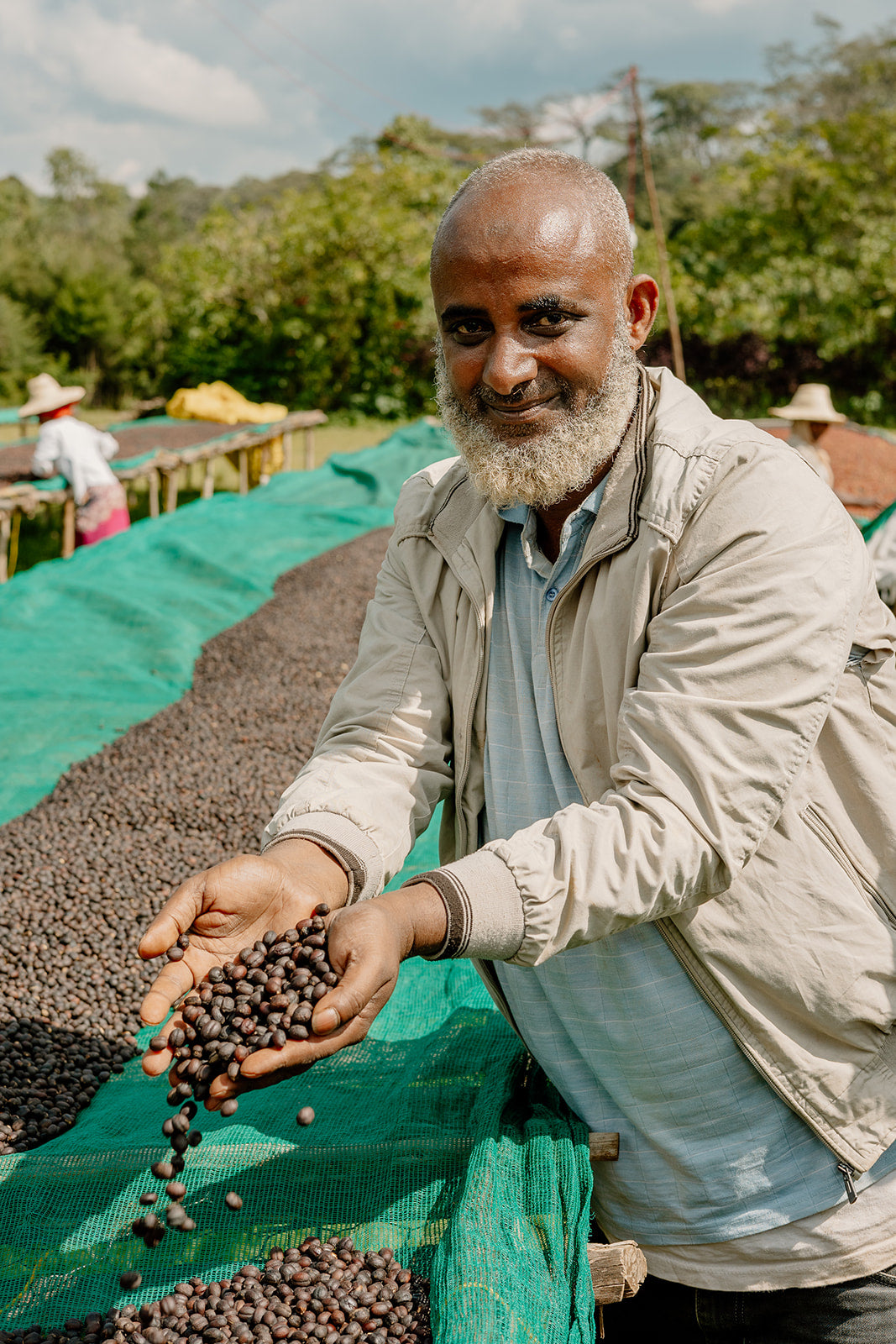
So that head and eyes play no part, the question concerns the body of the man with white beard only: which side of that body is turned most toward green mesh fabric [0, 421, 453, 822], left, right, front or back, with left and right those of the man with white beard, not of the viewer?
right

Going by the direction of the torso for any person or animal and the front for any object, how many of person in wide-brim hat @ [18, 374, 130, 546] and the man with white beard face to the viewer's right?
0

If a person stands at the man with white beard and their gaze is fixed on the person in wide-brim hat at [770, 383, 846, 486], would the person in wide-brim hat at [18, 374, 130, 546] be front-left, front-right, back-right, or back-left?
front-left

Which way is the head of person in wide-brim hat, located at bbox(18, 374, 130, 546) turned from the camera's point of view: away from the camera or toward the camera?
away from the camera

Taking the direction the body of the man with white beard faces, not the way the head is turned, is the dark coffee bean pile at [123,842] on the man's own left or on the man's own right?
on the man's own right

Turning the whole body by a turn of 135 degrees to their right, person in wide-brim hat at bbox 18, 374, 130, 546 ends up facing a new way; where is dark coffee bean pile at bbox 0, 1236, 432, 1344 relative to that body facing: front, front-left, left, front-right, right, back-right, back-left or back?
right

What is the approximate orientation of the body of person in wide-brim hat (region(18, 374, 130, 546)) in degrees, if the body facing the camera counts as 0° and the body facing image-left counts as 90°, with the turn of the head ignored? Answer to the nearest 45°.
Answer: approximately 135°

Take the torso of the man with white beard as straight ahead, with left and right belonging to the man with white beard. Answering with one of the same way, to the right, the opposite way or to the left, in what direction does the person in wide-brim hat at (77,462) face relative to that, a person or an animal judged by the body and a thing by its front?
to the right

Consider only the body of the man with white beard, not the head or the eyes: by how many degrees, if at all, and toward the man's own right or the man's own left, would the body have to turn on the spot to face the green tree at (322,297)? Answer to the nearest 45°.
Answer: approximately 135° to the man's own right

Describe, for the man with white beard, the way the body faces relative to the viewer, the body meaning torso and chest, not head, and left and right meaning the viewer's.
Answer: facing the viewer and to the left of the viewer

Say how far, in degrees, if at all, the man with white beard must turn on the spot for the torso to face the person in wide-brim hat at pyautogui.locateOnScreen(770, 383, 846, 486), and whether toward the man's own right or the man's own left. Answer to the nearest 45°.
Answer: approximately 135° to the man's own right

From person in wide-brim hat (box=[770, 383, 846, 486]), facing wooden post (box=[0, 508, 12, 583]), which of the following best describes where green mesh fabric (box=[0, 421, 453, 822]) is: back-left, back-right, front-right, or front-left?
front-left
